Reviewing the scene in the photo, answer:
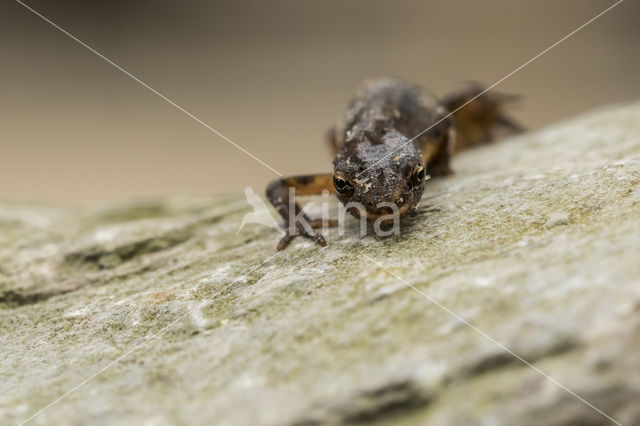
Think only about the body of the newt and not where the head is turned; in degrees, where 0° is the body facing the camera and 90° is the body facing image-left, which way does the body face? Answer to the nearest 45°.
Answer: approximately 0°
